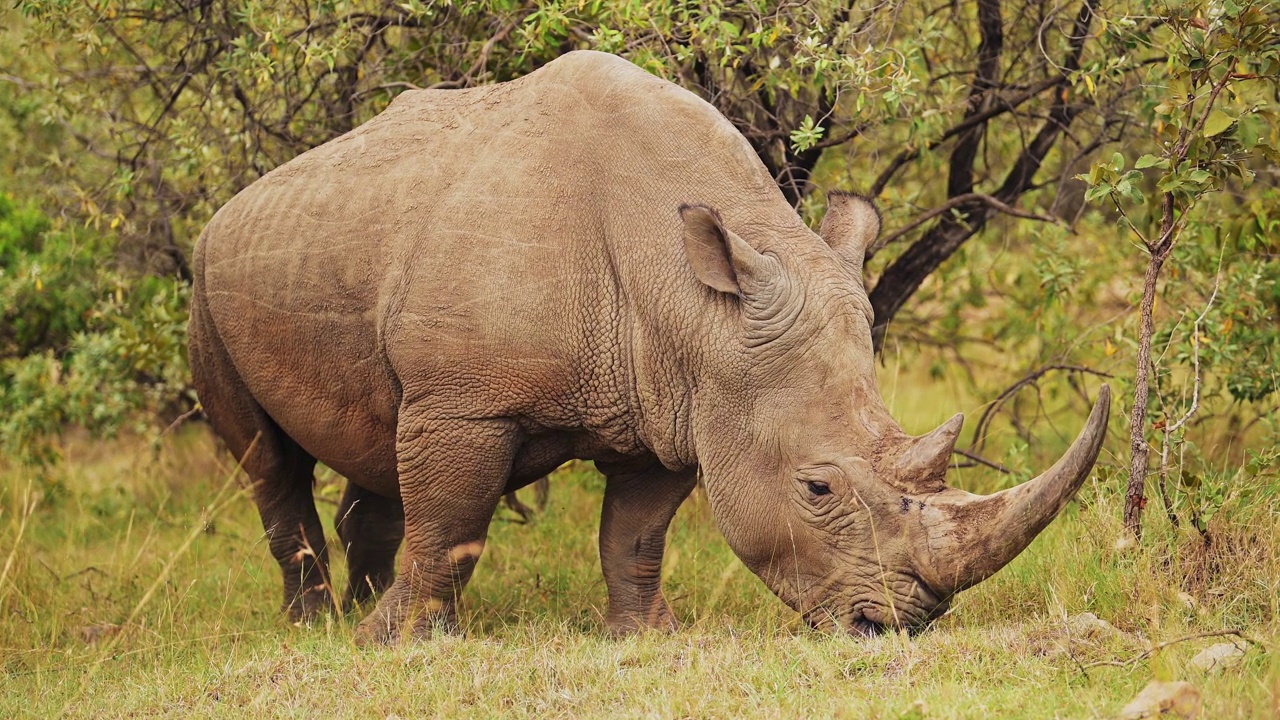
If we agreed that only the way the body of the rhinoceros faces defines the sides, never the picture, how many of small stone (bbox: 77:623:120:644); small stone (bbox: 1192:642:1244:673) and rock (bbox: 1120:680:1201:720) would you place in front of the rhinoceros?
2

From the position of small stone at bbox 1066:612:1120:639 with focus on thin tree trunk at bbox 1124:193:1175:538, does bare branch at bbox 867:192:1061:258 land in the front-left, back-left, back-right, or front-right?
front-left

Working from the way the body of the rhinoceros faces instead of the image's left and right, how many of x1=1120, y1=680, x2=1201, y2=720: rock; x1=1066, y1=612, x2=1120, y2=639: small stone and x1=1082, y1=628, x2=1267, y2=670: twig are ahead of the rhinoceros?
3

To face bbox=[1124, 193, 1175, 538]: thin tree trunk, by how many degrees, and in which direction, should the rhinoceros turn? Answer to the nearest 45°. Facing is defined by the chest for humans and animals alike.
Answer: approximately 45° to its left

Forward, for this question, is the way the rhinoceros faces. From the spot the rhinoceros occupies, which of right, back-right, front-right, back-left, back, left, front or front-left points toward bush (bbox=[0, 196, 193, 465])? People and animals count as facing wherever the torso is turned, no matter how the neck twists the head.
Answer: back

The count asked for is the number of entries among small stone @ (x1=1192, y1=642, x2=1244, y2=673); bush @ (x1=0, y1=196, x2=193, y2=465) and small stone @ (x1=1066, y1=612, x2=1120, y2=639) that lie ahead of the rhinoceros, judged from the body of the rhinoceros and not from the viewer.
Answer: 2

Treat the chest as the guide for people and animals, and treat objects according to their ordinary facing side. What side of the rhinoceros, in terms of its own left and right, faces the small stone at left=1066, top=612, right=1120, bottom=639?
front

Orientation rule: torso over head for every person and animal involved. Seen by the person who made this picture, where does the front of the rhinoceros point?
facing the viewer and to the right of the viewer

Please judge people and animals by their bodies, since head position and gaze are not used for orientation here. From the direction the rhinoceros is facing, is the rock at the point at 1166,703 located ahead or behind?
ahead

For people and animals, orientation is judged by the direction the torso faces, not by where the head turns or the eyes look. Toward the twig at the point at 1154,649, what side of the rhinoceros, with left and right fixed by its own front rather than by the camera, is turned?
front

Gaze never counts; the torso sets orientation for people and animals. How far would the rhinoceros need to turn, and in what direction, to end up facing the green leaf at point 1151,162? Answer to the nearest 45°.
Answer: approximately 45° to its left

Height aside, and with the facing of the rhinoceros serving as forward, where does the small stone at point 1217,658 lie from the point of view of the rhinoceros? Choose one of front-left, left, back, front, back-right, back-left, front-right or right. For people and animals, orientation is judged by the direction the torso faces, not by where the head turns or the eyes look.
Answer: front

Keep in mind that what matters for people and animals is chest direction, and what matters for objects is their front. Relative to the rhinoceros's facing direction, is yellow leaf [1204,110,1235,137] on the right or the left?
on its left

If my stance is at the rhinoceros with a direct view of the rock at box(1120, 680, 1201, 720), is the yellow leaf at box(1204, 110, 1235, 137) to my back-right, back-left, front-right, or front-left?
front-left

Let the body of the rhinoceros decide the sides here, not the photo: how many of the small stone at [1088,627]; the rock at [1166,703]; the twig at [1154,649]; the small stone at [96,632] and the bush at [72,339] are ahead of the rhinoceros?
3

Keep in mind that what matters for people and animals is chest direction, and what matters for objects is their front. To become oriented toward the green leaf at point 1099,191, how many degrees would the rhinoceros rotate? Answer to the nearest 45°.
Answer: approximately 45° to its left
